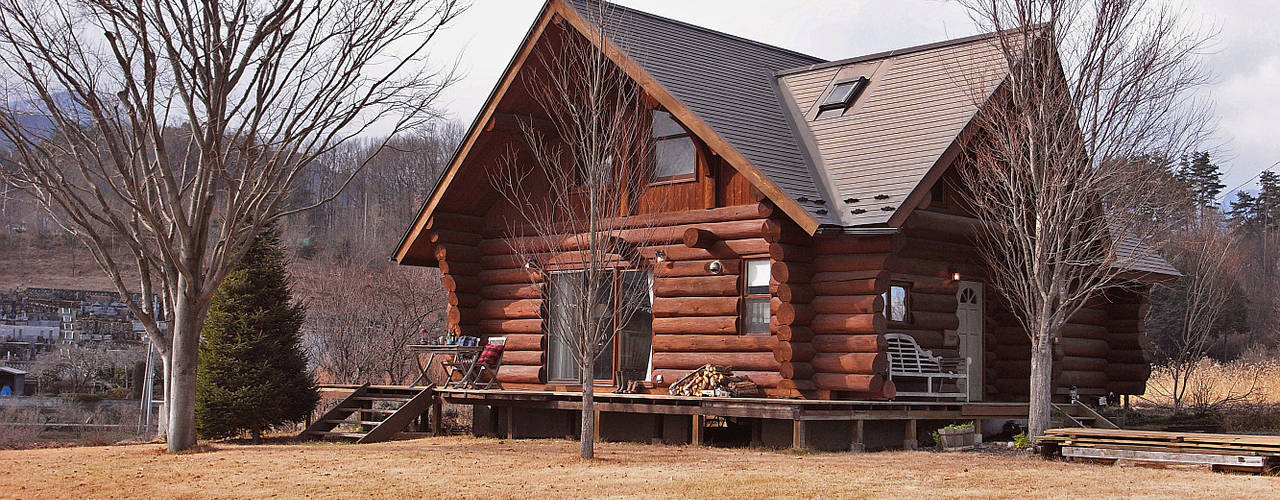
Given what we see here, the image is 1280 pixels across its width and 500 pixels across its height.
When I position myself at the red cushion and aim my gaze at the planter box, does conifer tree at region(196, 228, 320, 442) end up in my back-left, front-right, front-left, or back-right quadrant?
back-right

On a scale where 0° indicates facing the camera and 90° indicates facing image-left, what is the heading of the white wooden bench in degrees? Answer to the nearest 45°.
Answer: approximately 315°

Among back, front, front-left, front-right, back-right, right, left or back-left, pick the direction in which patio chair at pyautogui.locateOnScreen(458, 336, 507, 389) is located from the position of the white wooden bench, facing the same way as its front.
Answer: back-right

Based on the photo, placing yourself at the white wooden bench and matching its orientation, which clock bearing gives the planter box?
The planter box is roughly at 1 o'clock from the white wooden bench.

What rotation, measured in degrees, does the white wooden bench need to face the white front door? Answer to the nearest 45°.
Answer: approximately 135° to its left

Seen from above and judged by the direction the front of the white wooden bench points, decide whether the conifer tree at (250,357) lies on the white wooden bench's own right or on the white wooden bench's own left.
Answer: on the white wooden bench's own right

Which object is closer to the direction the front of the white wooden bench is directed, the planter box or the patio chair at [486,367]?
the planter box

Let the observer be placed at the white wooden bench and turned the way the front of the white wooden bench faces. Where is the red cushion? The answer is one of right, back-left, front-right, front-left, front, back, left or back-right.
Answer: back-right
